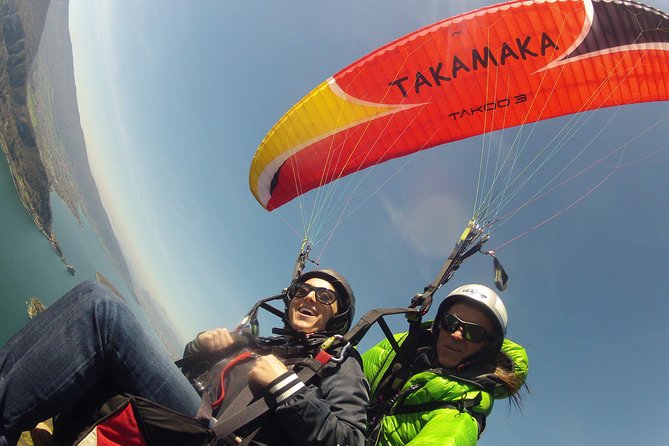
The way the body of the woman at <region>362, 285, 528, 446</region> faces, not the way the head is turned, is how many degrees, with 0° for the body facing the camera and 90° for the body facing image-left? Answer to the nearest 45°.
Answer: approximately 45°

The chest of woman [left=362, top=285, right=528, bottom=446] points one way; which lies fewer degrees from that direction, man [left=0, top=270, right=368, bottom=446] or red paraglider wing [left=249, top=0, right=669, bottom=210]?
the man

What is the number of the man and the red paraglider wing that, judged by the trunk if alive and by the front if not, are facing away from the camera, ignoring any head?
0

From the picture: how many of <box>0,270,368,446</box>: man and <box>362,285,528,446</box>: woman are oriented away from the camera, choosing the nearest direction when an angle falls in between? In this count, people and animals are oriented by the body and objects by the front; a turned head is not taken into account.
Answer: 0

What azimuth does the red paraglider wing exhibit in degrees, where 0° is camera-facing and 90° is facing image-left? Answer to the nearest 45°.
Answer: approximately 45°

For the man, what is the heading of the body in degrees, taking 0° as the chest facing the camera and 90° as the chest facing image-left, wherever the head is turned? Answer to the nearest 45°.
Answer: approximately 45°

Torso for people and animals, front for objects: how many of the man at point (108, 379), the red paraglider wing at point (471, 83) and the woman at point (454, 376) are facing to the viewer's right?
0

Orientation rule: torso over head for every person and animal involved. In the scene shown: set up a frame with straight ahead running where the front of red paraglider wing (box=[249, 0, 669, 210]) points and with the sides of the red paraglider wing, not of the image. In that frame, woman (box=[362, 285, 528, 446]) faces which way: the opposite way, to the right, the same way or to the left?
the same way

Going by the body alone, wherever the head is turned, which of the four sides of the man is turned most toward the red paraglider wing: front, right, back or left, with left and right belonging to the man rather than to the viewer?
back

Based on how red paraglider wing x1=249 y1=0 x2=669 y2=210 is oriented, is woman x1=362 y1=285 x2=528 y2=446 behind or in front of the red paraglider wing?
in front
